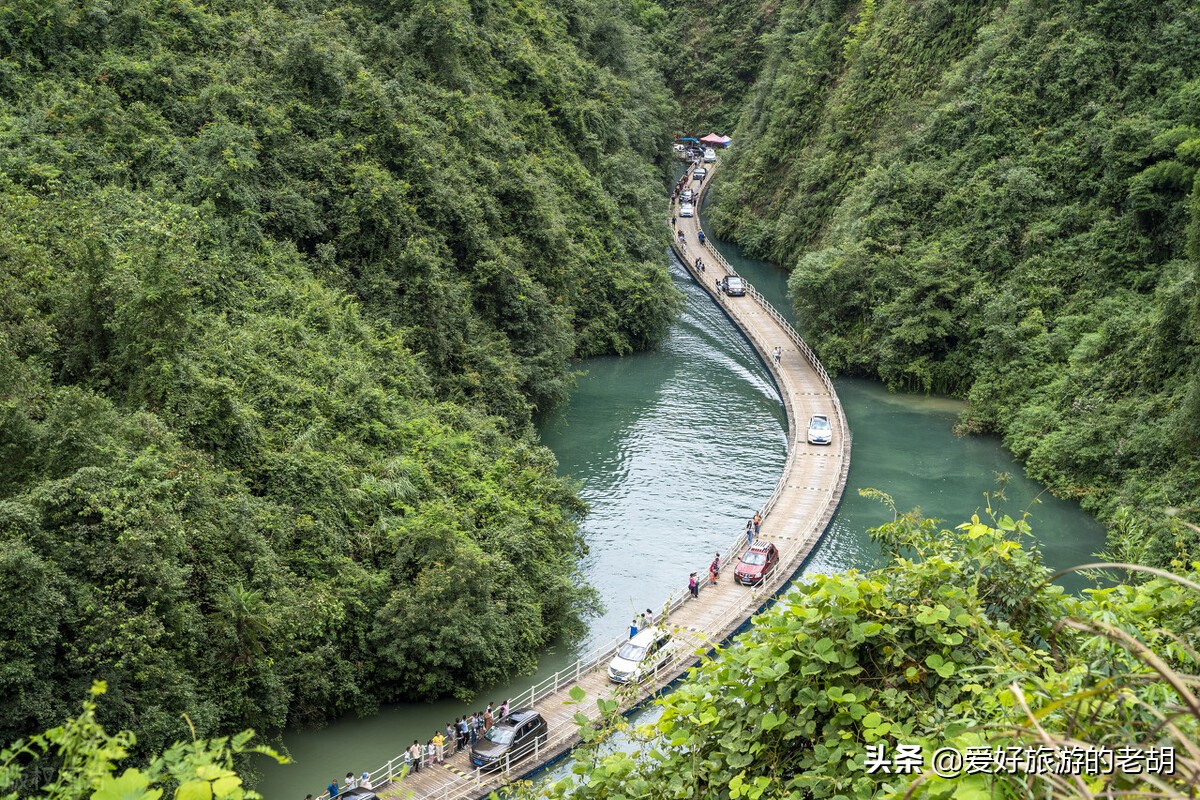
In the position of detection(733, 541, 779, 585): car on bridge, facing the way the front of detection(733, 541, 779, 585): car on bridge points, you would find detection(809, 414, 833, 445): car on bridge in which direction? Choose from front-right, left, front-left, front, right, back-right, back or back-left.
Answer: back-right

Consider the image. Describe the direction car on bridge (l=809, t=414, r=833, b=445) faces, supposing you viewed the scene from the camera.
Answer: facing the viewer

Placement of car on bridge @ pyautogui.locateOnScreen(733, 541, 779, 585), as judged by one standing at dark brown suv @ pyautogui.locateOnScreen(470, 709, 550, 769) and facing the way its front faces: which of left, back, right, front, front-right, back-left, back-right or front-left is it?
back

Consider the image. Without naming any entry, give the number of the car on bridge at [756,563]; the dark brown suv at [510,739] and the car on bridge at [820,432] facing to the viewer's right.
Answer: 0

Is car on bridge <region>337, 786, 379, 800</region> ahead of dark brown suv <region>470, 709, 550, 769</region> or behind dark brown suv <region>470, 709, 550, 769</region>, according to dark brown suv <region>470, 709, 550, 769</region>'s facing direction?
ahead

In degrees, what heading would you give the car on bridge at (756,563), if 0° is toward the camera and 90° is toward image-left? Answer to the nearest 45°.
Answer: approximately 45°

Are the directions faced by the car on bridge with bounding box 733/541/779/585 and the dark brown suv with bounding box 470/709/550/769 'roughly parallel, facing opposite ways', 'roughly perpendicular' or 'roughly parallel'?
roughly parallel

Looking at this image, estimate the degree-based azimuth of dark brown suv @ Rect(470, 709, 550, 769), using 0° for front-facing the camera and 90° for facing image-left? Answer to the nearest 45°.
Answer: approximately 45°

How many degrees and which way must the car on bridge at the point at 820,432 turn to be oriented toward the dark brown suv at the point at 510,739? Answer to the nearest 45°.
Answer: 0° — it already faces it

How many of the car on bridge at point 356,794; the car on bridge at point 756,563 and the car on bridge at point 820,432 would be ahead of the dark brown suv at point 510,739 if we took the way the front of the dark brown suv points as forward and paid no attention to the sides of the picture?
1
